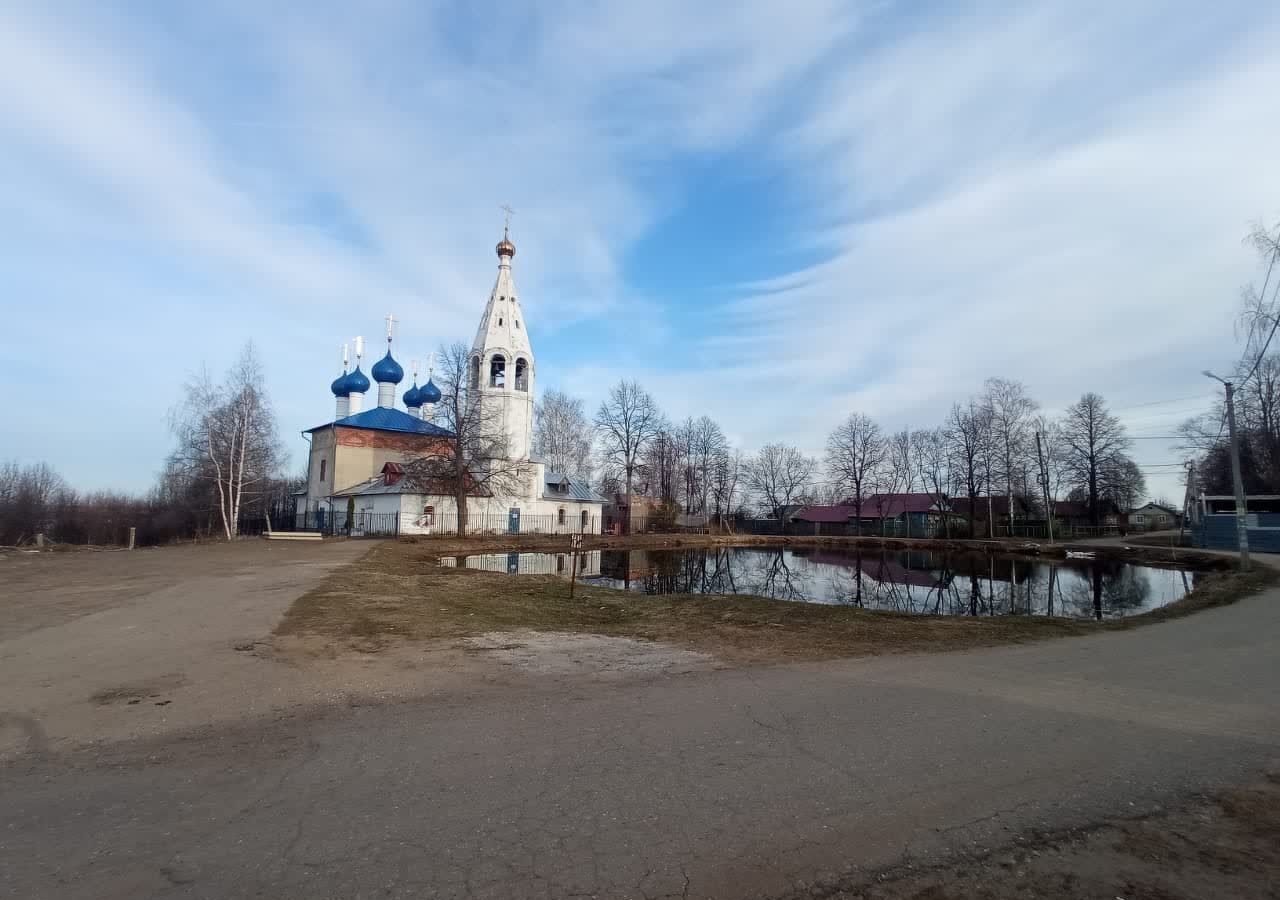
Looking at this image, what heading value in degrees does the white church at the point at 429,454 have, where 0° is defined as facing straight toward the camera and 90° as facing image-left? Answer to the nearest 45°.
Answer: approximately 315°

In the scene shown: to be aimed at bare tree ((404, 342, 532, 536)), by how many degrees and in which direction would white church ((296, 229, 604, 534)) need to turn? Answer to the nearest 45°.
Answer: approximately 45° to its right
